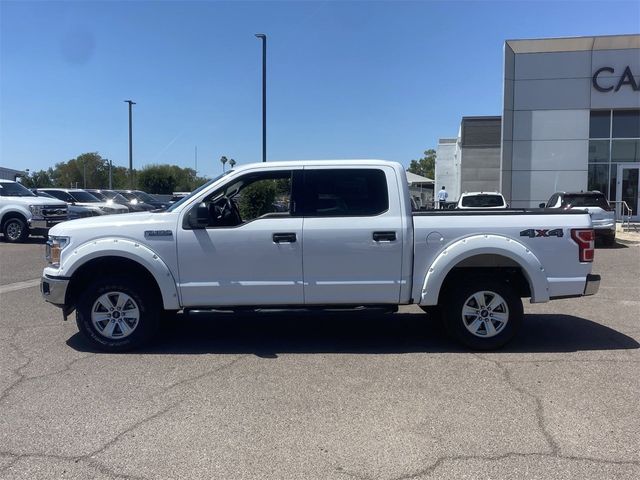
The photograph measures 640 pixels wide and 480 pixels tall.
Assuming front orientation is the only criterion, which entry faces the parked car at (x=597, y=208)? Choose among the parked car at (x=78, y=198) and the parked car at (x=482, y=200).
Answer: the parked car at (x=78, y=198)

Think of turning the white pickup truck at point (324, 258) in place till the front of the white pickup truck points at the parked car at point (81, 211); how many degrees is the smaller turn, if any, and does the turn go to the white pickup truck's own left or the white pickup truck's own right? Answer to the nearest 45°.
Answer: approximately 45° to the white pickup truck's own right

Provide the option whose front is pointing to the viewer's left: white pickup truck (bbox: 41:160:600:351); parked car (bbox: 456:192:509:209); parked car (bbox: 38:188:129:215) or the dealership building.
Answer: the white pickup truck

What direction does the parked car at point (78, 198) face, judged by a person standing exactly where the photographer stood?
facing the viewer and to the right of the viewer

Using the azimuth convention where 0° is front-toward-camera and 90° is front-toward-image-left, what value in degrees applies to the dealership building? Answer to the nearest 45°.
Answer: approximately 0°

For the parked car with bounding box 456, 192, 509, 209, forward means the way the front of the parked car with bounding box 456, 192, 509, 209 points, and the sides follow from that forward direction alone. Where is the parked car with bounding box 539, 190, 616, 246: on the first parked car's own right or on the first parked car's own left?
on the first parked car's own right

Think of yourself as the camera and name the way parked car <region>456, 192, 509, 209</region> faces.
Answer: facing away from the viewer

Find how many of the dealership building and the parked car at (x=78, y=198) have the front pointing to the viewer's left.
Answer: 0

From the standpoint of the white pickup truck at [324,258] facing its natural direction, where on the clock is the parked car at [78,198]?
The parked car is roughly at 2 o'clock from the white pickup truck.

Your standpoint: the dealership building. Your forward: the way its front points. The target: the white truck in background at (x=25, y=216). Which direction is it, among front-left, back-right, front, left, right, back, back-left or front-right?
front-right

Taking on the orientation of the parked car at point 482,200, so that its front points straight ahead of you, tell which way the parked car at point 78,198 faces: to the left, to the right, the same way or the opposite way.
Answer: to the right

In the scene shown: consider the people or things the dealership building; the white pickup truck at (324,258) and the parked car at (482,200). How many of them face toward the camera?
1

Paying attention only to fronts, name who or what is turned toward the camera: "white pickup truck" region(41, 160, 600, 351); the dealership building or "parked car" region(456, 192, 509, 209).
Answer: the dealership building

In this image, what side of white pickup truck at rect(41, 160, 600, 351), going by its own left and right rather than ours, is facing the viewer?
left
